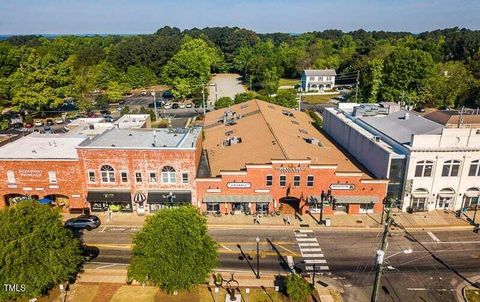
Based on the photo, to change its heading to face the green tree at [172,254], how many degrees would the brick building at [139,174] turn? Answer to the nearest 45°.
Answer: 0° — it already faces it

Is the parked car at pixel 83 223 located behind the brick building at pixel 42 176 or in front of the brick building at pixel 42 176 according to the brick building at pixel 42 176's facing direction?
in front

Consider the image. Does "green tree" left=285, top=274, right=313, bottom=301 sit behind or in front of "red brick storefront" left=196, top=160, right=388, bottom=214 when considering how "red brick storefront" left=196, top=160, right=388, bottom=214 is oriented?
in front

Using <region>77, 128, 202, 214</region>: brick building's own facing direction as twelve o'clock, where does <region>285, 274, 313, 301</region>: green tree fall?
The green tree is roughly at 11 o'clock from the brick building.

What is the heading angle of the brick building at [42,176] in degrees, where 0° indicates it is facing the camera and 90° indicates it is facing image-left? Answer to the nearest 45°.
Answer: approximately 0°

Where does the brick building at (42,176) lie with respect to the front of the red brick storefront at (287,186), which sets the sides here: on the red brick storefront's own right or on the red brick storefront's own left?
on the red brick storefront's own right

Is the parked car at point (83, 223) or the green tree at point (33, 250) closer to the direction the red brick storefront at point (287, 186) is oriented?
the green tree

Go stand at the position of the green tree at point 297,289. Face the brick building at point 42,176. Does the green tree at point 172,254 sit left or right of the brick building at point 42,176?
left
